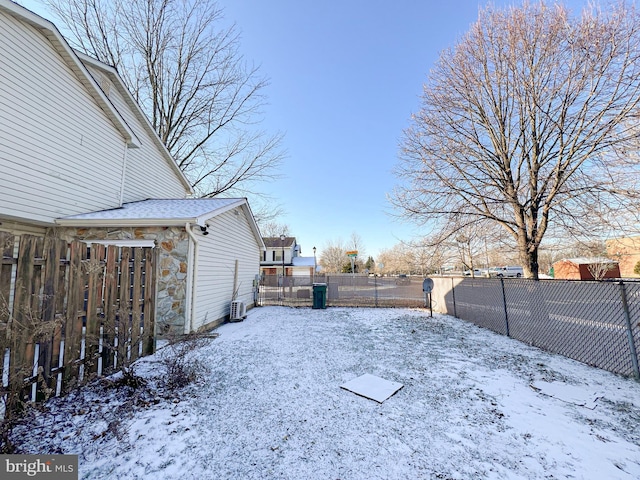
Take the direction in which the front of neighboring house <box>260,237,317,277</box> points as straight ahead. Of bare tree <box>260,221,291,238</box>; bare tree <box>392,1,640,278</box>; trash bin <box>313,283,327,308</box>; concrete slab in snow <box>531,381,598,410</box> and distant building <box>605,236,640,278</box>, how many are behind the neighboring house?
1

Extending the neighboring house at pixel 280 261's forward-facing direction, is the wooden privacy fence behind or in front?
in front

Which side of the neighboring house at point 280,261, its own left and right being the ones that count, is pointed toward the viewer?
front

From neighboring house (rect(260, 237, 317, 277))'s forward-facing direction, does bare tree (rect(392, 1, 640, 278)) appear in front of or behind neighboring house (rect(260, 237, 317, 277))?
in front

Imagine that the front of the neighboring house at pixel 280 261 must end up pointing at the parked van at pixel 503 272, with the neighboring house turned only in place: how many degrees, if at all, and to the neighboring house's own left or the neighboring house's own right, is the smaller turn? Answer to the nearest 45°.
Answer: approximately 90° to the neighboring house's own left

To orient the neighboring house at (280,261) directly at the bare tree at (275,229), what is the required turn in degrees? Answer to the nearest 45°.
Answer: approximately 180°

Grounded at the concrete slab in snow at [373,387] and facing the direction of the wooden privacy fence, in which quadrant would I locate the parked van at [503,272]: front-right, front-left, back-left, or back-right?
back-right

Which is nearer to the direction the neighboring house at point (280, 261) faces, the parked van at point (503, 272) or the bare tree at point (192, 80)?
the bare tree

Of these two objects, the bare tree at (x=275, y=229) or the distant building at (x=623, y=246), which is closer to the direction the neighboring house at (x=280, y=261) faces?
the distant building

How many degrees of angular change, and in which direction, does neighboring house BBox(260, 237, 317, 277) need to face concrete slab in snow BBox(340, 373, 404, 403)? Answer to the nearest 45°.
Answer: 0° — it already faces it

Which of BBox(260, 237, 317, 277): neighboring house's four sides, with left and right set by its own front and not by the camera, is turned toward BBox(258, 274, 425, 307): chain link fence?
front

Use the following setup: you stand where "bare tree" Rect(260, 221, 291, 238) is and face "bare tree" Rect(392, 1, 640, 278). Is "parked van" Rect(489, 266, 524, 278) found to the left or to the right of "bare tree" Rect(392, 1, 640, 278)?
left

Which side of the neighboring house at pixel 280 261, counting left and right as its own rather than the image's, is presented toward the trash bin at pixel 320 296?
front

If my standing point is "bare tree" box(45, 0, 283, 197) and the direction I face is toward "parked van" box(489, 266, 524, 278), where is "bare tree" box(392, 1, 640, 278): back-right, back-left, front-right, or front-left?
front-right

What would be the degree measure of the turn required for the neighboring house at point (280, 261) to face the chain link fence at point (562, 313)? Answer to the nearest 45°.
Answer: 0° — it already faces it

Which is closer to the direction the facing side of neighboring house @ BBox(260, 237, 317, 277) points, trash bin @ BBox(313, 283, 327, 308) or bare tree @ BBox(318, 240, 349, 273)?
the trash bin
